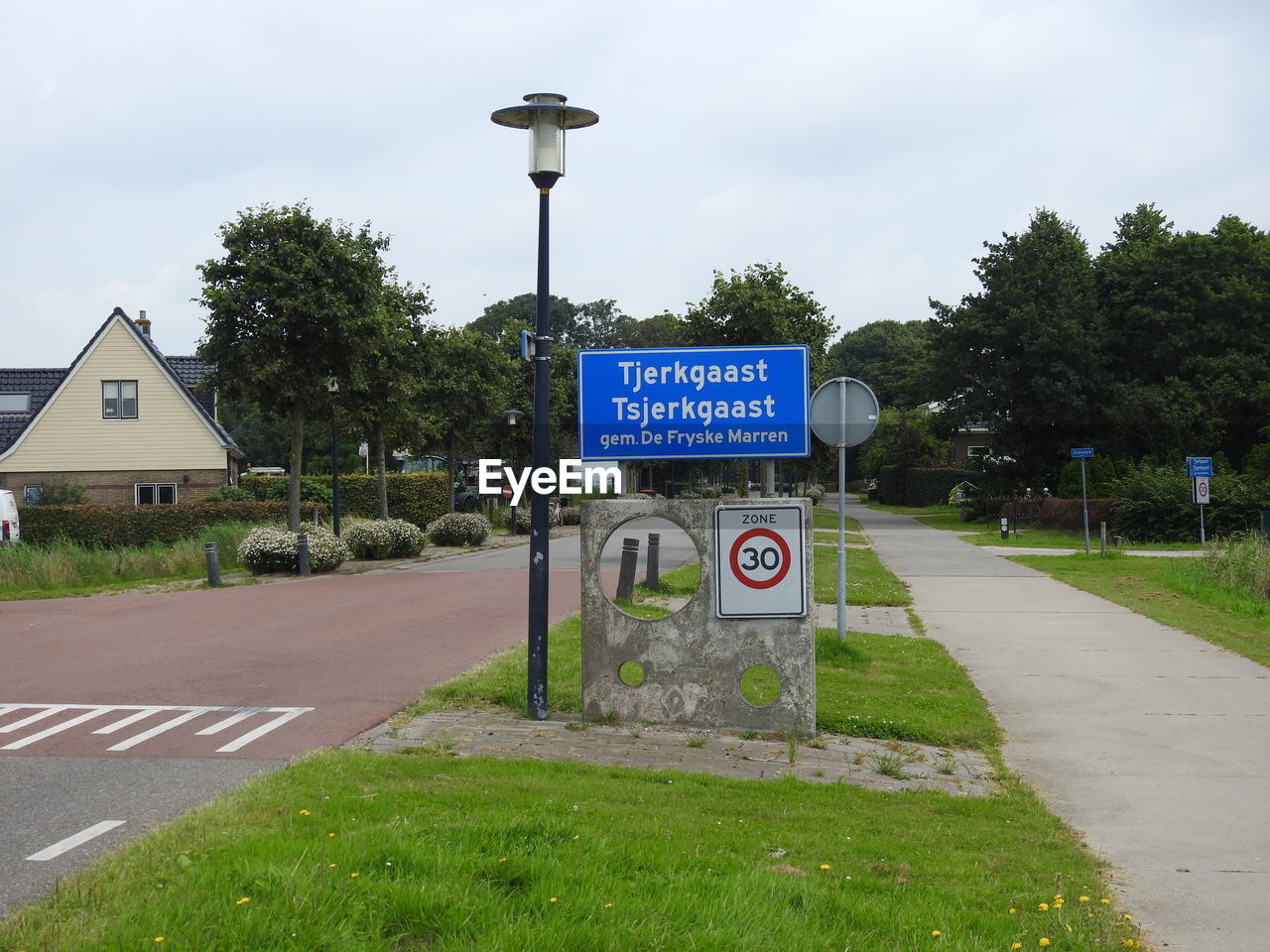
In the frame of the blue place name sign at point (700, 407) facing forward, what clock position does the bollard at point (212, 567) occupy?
The bollard is roughly at 5 o'clock from the blue place name sign.

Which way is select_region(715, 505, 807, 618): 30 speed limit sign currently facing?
toward the camera

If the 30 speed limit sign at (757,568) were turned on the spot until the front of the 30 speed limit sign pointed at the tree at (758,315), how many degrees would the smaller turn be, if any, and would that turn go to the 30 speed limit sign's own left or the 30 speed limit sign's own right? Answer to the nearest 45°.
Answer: approximately 180°

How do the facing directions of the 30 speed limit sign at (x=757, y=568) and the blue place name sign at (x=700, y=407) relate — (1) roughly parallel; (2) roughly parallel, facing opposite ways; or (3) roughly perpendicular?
roughly parallel

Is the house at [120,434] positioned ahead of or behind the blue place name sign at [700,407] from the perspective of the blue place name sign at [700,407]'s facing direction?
behind

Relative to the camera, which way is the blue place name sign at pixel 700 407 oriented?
toward the camera

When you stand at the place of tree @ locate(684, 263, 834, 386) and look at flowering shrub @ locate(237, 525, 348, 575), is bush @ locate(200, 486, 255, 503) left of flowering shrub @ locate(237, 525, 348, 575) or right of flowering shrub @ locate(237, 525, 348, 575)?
right

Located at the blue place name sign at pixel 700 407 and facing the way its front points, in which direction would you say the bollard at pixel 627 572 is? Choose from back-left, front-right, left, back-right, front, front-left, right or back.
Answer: back

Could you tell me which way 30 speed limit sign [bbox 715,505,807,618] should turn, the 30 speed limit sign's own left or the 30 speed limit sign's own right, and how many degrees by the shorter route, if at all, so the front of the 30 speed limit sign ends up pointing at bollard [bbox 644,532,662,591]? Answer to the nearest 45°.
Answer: approximately 180°

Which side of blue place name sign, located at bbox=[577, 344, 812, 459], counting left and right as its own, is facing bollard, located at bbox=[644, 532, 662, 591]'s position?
back

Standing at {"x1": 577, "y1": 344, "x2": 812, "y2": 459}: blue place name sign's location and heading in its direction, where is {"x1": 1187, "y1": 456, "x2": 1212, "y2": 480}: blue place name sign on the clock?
{"x1": 1187, "y1": 456, "x2": 1212, "y2": 480}: blue place name sign is roughly at 7 o'clock from {"x1": 577, "y1": 344, "x2": 812, "y2": 459}: blue place name sign.

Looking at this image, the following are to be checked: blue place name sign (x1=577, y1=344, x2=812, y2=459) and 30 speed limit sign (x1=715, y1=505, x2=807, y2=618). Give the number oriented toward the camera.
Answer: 2

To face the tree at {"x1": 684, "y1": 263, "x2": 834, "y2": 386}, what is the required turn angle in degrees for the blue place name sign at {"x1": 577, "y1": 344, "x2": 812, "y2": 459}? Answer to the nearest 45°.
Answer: approximately 180°

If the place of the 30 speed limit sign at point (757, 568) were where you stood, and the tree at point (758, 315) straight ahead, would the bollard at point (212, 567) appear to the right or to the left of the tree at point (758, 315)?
left
